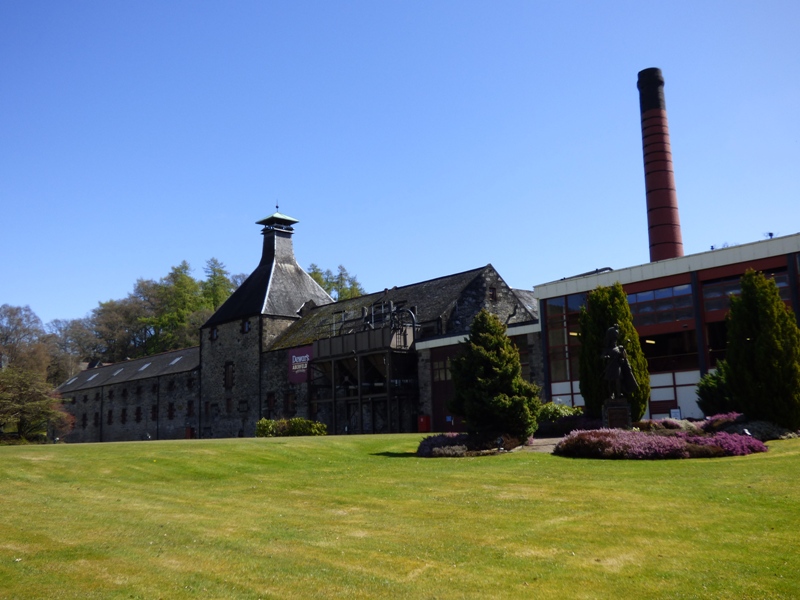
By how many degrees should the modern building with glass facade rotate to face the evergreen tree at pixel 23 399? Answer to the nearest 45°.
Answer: approximately 45° to its right

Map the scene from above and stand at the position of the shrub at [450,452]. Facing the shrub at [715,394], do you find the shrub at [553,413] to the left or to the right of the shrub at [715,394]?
left

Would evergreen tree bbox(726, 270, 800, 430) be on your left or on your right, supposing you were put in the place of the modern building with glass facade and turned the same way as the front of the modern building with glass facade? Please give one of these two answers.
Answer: on your left

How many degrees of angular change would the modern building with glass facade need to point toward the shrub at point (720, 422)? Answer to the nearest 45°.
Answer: approximately 45° to its left

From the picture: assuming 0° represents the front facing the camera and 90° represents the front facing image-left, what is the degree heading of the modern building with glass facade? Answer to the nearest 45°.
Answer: approximately 45°

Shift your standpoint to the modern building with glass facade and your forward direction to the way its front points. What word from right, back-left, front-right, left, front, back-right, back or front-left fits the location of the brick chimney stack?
back-right

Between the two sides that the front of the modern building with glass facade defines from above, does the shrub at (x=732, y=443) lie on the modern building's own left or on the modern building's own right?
on the modern building's own left
